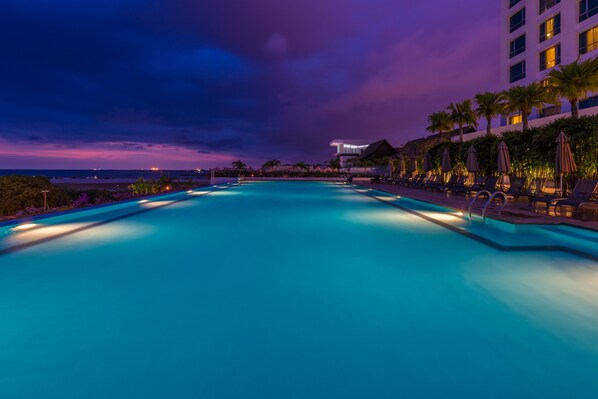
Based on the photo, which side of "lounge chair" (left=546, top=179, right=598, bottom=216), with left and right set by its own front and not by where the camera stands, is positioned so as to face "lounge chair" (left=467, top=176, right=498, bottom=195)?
right

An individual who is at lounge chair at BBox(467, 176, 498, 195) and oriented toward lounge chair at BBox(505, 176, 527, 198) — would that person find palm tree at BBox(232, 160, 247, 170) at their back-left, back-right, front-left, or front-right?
back-right

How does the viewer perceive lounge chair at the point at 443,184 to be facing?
facing to the left of the viewer

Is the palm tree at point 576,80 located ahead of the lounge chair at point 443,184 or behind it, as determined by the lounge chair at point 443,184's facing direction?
behind

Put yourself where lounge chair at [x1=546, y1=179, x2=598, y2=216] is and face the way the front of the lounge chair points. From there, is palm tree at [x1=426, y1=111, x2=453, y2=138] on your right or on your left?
on your right

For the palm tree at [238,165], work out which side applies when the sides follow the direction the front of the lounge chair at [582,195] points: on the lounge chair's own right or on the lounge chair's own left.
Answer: on the lounge chair's own right

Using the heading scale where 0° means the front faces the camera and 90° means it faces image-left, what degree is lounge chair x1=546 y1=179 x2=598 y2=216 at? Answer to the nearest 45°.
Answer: approximately 45°

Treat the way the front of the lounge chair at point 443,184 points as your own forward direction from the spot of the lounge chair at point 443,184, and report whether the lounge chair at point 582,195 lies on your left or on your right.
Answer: on your left

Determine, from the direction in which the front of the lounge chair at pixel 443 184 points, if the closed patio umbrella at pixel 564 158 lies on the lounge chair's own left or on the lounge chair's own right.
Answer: on the lounge chair's own left
